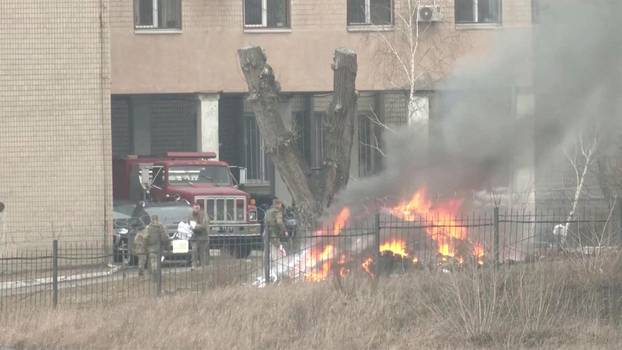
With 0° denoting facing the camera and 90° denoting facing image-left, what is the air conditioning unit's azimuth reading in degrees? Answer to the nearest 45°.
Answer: approximately 0°

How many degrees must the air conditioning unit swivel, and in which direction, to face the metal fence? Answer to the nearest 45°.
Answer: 0° — it already faces it

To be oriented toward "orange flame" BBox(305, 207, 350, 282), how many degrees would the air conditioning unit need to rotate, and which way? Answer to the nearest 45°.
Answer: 0° — it already faces it

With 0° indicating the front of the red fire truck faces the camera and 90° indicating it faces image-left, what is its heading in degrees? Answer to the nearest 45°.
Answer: approximately 315°
